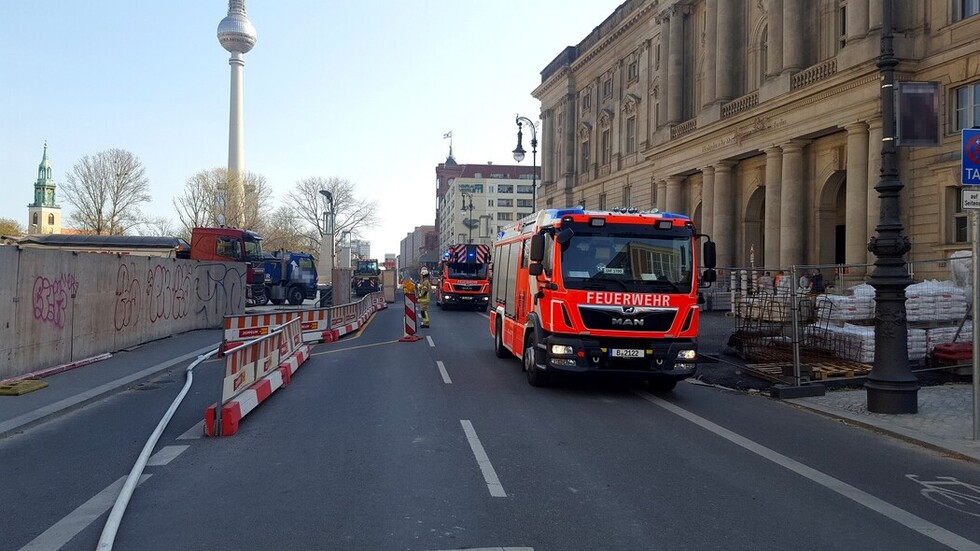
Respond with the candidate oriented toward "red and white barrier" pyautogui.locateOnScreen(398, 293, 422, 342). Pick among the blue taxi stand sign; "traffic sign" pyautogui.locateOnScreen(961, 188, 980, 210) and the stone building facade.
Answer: the stone building facade

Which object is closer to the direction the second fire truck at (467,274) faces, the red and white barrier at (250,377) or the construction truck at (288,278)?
the red and white barrier

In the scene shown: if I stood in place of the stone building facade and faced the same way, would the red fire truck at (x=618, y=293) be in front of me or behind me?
in front

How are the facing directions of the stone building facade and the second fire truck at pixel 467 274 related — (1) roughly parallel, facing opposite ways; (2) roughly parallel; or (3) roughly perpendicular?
roughly perpendicular

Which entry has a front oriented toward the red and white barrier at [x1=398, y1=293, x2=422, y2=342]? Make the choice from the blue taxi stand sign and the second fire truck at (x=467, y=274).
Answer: the second fire truck

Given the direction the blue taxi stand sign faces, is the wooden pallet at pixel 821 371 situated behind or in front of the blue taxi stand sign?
behind

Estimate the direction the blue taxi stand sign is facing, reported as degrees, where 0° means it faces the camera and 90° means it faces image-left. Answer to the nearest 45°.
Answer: approximately 0°

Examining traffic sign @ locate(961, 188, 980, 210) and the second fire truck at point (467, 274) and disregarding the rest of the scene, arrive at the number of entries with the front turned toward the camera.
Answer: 2

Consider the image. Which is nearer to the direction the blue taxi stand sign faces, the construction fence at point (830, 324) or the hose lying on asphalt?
the hose lying on asphalt

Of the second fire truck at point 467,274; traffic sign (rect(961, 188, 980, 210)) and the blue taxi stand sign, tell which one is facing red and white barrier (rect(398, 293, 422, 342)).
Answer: the second fire truck

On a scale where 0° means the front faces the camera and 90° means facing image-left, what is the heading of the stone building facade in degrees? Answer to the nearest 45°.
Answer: approximately 45°

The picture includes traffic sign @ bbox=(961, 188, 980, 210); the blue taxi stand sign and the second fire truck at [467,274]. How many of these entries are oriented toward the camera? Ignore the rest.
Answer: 3

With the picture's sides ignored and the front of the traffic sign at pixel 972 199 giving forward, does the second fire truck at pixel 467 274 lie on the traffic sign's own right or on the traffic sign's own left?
on the traffic sign's own right

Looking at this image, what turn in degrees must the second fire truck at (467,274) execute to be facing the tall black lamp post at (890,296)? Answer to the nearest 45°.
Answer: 0° — it already faces it
